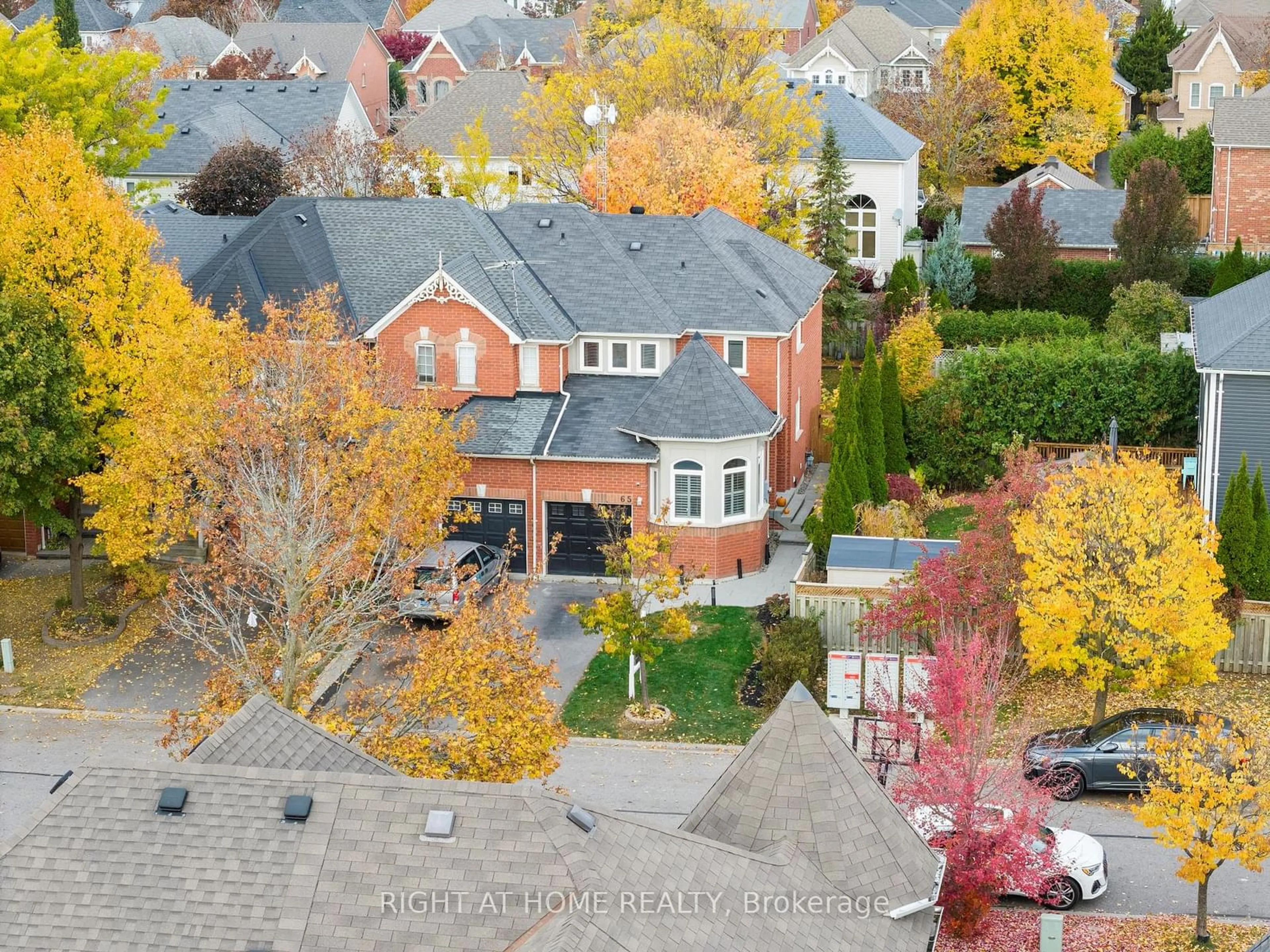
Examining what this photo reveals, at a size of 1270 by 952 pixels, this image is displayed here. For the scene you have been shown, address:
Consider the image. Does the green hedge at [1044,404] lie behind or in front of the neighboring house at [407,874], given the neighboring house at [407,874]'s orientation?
in front

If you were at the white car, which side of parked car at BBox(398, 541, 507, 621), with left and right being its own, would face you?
right

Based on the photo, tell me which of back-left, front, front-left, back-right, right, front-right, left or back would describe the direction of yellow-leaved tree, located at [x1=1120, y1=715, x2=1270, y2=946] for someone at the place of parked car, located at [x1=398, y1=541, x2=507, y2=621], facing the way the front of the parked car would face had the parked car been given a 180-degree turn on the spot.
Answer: left

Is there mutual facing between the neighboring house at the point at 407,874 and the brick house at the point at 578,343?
yes

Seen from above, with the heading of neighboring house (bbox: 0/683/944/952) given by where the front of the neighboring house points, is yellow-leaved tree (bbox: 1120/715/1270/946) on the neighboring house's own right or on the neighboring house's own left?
on the neighboring house's own right

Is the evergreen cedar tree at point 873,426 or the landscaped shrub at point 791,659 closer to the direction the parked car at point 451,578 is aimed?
the evergreen cedar tree

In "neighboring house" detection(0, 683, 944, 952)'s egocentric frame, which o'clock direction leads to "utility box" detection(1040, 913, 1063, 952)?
The utility box is roughly at 2 o'clock from the neighboring house.

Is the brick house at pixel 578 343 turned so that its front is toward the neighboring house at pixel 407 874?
yes

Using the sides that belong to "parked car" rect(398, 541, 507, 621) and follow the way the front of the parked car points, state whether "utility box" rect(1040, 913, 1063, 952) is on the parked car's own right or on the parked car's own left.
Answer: on the parked car's own right

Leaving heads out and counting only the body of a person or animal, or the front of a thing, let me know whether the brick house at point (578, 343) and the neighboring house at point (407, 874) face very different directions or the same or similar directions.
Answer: very different directions

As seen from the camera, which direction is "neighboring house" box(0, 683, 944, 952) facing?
away from the camera

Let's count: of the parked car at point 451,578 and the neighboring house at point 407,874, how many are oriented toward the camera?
0

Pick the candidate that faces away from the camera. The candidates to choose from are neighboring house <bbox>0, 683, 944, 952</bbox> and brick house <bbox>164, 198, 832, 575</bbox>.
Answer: the neighboring house

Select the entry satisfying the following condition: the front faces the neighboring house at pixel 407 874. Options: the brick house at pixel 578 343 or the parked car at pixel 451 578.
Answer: the brick house

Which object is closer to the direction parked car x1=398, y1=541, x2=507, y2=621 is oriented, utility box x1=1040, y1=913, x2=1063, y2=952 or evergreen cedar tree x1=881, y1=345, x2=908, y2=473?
the evergreen cedar tree

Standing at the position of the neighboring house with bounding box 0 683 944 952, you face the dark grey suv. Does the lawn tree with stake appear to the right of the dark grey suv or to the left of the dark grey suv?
left

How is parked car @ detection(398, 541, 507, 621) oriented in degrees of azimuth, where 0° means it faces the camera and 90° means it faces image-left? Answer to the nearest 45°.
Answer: approximately 225°
